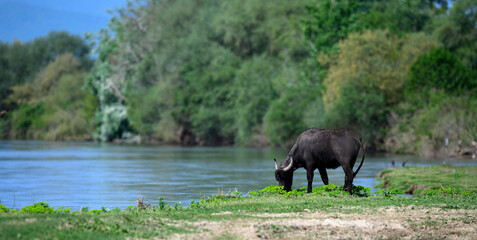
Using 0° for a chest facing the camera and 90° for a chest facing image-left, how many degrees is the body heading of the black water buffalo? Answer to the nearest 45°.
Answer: approximately 90°
